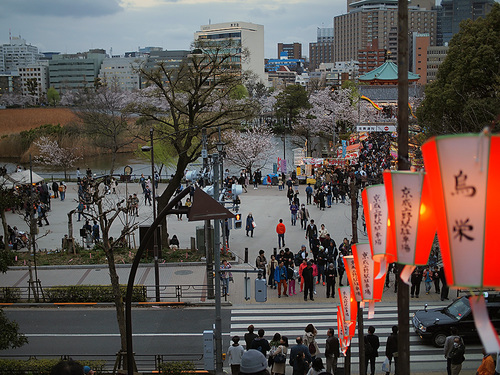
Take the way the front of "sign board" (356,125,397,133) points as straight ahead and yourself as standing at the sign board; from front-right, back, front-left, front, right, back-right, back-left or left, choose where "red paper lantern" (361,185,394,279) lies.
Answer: front

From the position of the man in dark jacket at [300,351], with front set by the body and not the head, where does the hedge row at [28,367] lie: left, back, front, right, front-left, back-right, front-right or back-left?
left

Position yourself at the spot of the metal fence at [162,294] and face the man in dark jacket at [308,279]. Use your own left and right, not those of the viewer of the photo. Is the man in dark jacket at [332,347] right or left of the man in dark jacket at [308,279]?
right

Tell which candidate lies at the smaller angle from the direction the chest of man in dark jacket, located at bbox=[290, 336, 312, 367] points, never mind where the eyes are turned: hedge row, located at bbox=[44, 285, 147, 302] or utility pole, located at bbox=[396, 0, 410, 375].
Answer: the hedge row

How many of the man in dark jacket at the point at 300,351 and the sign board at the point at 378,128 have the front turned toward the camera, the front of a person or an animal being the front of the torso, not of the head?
1

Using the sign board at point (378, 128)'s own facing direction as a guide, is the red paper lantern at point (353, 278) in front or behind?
in front

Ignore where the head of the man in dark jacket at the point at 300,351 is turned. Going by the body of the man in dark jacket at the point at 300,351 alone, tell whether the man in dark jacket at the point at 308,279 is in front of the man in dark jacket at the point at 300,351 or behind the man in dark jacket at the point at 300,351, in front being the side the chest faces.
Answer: in front

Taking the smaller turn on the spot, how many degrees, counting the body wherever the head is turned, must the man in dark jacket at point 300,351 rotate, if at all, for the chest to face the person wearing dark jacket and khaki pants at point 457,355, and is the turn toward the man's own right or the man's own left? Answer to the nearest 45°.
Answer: approximately 90° to the man's own right

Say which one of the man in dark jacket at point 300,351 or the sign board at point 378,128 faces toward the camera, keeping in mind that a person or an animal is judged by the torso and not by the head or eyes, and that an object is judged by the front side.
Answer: the sign board

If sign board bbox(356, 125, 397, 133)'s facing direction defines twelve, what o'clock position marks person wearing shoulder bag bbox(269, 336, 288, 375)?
The person wearing shoulder bag is roughly at 12 o'clock from the sign board.

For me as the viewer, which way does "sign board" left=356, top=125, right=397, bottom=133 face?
facing the viewer

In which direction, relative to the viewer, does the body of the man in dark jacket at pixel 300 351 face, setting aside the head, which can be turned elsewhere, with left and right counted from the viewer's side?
facing away from the viewer

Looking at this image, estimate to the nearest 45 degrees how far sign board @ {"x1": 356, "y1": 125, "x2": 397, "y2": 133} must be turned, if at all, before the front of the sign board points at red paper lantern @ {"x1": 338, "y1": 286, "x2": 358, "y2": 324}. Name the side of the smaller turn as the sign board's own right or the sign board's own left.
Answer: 0° — it already faces it

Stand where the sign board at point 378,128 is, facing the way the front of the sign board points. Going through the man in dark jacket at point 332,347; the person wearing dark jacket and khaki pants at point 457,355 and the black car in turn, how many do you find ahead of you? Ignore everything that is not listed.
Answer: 3

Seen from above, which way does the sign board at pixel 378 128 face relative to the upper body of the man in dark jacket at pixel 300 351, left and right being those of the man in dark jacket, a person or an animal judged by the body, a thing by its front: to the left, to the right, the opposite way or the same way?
the opposite way

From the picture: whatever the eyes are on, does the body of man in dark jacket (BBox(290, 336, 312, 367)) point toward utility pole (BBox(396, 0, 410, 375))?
no

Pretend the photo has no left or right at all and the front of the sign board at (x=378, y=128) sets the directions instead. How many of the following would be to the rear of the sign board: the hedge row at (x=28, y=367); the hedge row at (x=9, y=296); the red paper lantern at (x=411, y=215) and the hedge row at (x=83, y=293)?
0

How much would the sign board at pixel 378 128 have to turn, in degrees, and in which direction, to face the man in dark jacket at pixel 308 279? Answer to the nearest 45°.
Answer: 0° — it already faces them

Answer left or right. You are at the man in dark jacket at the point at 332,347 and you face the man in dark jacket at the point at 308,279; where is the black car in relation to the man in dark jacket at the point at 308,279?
right
